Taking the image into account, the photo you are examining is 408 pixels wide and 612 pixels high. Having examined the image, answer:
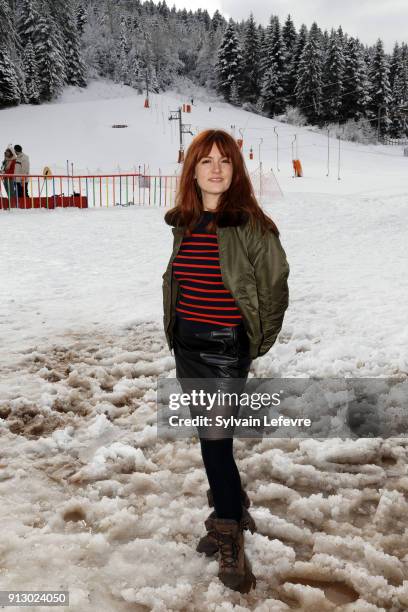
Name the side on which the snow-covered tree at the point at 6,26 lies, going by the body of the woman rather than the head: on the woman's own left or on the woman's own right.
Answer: on the woman's own right

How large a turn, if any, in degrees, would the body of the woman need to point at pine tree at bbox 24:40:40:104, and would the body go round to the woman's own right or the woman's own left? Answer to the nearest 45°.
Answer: approximately 135° to the woman's own right

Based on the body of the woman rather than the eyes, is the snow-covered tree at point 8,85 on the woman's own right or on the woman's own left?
on the woman's own right

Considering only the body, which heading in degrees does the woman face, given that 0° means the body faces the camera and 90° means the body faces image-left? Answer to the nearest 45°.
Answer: approximately 45°

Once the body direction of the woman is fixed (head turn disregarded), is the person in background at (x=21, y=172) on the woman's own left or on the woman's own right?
on the woman's own right
